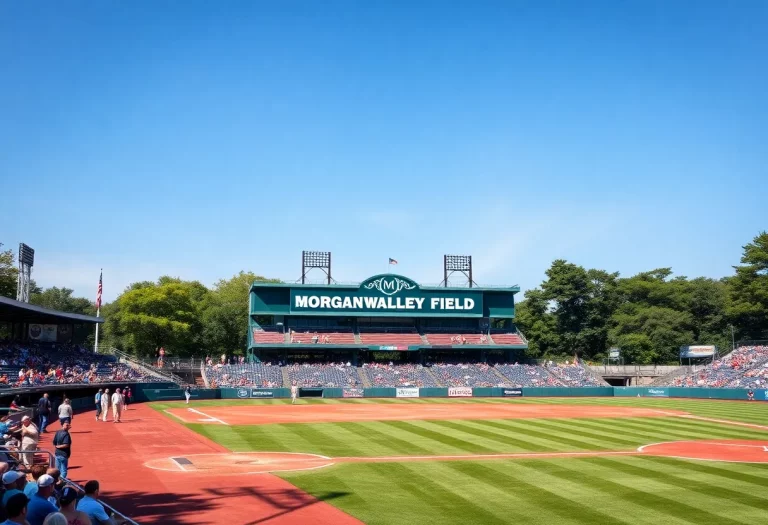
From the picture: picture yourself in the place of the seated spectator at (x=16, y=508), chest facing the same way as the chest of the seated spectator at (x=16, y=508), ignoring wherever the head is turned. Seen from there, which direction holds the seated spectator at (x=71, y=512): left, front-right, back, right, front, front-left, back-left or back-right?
front

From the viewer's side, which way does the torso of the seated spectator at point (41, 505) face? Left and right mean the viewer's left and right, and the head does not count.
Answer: facing away from the viewer and to the right of the viewer

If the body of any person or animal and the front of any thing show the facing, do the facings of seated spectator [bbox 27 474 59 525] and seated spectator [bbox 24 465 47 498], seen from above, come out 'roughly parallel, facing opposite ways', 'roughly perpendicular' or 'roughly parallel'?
roughly parallel

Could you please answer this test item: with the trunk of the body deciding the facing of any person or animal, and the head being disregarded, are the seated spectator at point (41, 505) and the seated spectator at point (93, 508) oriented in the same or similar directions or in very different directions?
same or similar directions

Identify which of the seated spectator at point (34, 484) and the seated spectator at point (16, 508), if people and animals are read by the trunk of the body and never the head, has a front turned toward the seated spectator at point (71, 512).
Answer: the seated spectator at point (16, 508)

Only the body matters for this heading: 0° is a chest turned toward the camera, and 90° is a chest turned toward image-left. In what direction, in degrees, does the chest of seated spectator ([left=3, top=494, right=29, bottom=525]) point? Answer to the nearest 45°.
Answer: approximately 225°

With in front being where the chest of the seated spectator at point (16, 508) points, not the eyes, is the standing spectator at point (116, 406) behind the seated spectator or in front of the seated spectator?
in front

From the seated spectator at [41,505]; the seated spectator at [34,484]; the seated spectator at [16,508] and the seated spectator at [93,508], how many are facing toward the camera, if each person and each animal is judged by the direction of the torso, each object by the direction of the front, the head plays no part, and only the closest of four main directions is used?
0

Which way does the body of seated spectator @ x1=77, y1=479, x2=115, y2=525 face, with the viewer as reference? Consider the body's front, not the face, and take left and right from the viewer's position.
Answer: facing away from the viewer and to the right of the viewer

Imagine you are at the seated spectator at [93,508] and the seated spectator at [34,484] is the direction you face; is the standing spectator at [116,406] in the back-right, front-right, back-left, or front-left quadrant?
front-right

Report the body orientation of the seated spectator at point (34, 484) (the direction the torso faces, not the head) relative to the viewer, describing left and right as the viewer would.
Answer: facing away from the viewer and to the right of the viewer

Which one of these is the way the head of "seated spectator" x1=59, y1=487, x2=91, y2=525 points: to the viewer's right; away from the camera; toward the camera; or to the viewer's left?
away from the camera

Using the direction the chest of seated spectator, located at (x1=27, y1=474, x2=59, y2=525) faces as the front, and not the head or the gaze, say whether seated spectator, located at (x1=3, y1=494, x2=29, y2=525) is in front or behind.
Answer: behind

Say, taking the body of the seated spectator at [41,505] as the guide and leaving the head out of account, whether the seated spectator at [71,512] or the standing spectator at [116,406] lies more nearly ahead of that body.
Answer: the standing spectator

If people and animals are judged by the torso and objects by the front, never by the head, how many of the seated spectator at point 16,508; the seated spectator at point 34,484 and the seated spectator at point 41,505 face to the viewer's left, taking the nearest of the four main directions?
0
